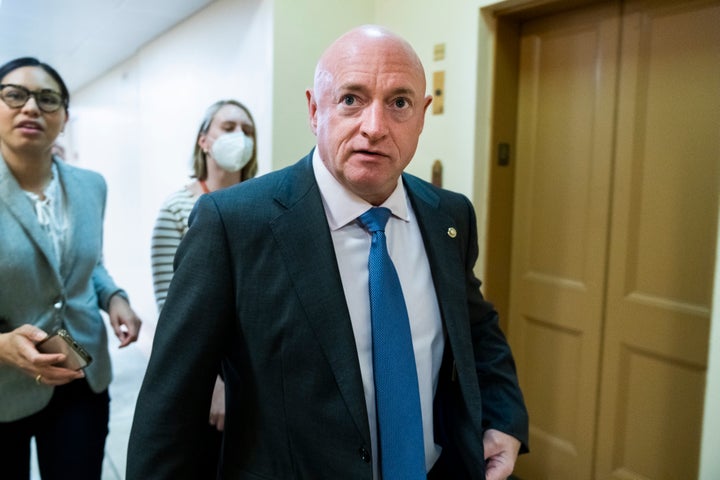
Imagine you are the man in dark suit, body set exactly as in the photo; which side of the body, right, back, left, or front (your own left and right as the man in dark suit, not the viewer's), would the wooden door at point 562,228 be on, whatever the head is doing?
left

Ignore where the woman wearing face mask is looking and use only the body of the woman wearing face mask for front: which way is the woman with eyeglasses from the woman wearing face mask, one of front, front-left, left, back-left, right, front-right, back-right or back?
right

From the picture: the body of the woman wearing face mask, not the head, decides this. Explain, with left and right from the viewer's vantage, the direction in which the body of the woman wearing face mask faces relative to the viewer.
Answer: facing the viewer and to the right of the viewer

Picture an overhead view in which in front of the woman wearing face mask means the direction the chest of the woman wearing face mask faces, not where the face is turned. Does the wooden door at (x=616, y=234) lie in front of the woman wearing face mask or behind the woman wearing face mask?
in front

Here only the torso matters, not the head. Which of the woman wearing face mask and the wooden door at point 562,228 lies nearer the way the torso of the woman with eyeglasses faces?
the wooden door

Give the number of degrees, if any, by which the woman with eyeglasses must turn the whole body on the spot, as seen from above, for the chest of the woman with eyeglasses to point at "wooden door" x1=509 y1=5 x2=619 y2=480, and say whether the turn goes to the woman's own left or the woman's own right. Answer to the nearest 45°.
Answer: approximately 90° to the woman's own left

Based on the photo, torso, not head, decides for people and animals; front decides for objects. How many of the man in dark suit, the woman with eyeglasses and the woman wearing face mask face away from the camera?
0

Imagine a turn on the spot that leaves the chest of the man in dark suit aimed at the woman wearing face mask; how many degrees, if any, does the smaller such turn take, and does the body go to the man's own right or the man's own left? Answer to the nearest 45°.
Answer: approximately 135° to the man's own left

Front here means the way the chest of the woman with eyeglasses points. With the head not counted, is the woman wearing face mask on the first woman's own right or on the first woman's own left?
on the first woman's own left

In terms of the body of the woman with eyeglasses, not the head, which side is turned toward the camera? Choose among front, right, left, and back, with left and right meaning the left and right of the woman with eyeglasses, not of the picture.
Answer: front
